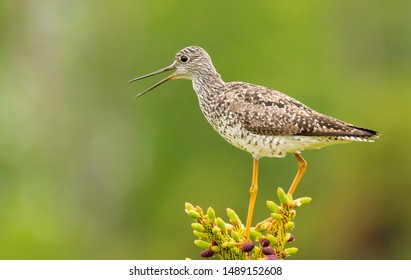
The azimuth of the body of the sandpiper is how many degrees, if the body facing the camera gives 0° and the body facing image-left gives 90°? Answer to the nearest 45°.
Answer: approximately 90°
